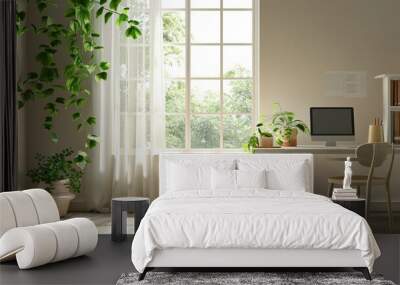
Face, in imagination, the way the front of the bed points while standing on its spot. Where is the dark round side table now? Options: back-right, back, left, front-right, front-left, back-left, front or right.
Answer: back-right

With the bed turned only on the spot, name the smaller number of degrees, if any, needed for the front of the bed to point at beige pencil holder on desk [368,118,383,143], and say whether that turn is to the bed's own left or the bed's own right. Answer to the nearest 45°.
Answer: approximately 135° to the bed's own left

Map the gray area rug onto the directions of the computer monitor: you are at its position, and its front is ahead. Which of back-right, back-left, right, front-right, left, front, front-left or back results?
front

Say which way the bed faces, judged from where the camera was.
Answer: facing the viewer

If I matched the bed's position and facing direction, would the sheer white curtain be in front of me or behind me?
behind

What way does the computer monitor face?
toward the camera

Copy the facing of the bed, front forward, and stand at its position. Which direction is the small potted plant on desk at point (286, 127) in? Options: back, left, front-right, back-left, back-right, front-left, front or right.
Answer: back

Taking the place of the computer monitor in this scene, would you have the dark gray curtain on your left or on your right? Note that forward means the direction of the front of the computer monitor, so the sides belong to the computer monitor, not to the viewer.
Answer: on your right

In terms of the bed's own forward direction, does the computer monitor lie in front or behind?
behind

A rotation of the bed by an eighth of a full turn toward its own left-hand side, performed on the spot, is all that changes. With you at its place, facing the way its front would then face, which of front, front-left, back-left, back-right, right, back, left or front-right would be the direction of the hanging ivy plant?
back

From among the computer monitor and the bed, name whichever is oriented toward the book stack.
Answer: the computer monitor

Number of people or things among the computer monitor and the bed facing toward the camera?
2
